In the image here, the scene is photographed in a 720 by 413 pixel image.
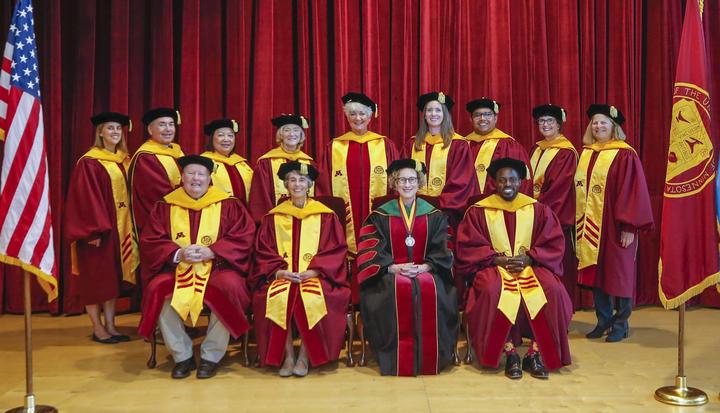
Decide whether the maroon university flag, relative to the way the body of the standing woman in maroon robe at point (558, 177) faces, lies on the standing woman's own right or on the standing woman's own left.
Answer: on the standing woman's own left

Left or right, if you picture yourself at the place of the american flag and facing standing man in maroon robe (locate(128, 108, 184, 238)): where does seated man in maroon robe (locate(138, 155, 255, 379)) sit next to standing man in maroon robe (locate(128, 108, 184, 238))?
right

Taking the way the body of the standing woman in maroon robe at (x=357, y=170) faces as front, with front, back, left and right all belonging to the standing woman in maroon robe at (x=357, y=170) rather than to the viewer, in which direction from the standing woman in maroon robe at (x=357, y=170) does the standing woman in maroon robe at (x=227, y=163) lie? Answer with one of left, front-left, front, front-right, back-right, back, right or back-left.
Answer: right

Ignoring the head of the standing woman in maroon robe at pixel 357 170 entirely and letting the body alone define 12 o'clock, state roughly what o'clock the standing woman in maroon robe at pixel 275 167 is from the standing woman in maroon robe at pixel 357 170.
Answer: the standing woman in maroon robe at pixel 275 167 is roughly at 3 o'clock from the standing woman in maroon robe at pixel 357 170.

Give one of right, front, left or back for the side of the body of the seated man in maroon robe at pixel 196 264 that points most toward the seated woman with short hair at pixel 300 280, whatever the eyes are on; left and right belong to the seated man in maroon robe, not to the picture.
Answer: left
